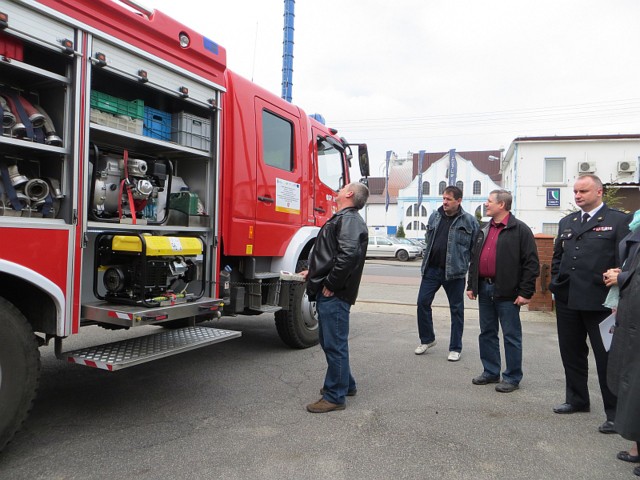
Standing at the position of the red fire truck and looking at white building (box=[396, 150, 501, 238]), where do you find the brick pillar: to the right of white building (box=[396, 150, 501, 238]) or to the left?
right

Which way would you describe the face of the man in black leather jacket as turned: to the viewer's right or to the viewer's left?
to the viewer's left

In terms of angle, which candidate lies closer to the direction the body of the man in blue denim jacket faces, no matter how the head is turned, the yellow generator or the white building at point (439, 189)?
the yellow generator

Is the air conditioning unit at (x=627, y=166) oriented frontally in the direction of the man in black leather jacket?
yes

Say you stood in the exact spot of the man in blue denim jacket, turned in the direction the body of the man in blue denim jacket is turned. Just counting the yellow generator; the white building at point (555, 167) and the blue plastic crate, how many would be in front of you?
2

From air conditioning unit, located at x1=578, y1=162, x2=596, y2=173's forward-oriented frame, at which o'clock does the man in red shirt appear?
The man in red shirt is roughly at 12 o'clock from the air conditioning unit.

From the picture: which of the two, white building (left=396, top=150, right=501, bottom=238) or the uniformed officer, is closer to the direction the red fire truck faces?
the white building

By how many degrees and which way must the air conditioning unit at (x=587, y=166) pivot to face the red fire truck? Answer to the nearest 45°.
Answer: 0° — it already faces it

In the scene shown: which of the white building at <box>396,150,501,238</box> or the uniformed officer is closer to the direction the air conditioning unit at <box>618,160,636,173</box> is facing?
the uniformed officer

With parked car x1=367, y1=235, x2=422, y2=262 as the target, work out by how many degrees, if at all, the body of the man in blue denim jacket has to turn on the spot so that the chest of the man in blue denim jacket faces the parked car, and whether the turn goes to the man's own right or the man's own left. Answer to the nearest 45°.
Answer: approximately 135° to the man's own right

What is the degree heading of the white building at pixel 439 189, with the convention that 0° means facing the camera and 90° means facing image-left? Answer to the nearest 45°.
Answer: approximately 0°

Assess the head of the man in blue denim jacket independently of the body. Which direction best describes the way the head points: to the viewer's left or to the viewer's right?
to the viewer's left

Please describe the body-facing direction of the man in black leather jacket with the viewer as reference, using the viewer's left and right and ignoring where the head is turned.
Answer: facing to the left of the viewer
